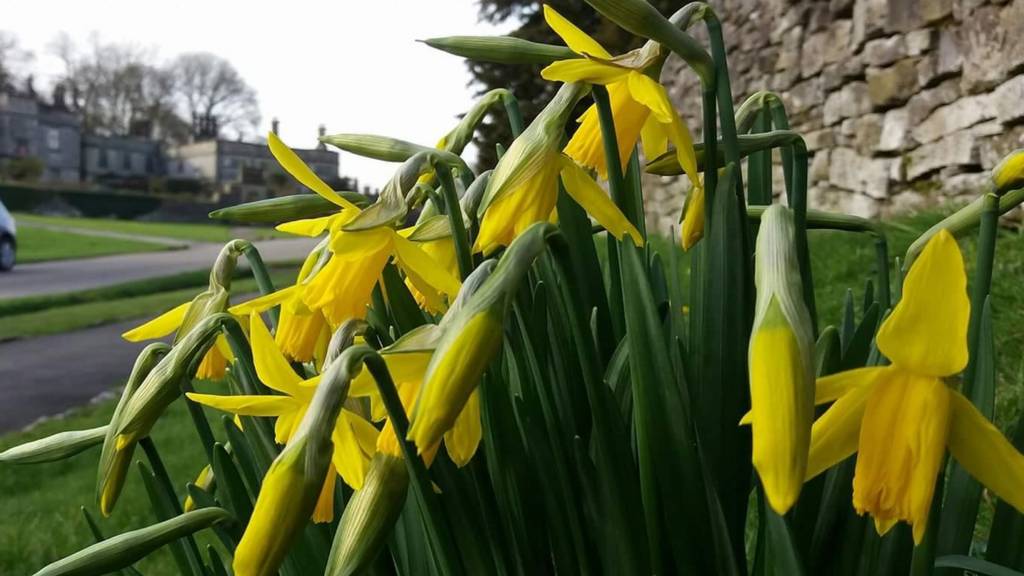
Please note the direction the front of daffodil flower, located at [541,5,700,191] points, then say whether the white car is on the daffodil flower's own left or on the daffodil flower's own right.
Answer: on the daffodil flower's own right

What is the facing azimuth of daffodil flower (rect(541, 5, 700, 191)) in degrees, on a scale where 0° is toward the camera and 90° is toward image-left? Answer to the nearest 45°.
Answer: approximately 90°

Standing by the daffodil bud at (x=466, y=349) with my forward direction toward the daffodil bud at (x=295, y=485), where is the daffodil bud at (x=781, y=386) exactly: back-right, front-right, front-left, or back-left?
back-left
